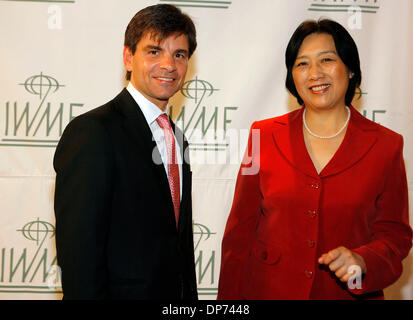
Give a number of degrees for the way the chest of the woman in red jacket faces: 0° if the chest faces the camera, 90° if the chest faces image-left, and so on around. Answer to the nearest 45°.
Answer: approximately 0°

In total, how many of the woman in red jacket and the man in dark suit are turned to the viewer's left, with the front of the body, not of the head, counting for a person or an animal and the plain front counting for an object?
0

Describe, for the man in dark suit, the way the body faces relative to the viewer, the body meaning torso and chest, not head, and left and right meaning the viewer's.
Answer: facing the viewer and to the right of the viewer

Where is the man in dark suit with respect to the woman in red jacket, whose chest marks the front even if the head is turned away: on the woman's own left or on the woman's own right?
on the woman's own right

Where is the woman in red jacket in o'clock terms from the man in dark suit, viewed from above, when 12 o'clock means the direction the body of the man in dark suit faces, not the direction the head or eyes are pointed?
The woman in red jacket is roughly at 10 o'clock from the man in dark suit.
